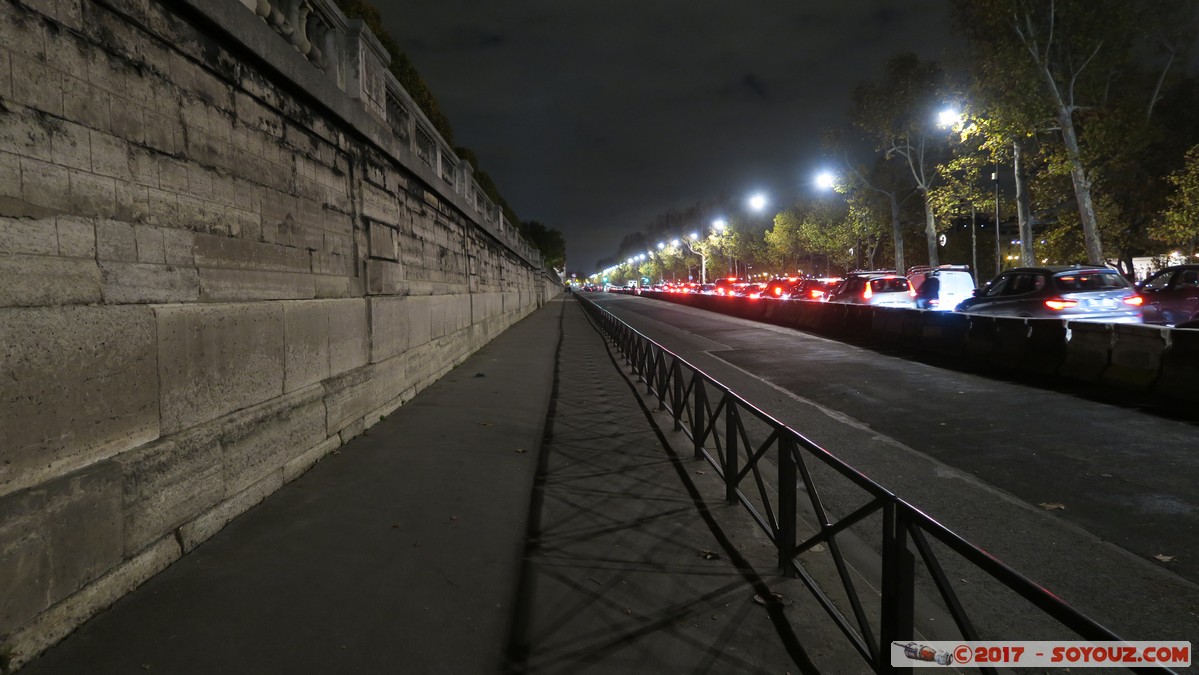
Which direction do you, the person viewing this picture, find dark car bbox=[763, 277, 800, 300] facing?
facing away from the viewer

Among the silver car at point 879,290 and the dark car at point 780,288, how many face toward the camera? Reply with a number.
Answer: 0

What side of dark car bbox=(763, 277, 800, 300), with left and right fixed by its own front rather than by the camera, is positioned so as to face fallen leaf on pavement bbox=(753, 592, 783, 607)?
back

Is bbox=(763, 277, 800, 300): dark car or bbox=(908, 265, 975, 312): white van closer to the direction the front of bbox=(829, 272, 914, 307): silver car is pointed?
the dark car

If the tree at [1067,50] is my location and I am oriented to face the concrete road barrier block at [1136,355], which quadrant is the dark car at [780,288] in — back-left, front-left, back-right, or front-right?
back-right

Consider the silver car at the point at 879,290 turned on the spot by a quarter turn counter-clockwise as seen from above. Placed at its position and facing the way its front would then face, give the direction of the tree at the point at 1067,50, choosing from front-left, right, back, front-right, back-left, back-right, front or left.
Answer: back

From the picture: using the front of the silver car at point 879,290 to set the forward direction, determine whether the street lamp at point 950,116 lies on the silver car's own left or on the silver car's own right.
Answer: on the silver car's own right

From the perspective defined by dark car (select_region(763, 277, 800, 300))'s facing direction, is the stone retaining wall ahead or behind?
behind

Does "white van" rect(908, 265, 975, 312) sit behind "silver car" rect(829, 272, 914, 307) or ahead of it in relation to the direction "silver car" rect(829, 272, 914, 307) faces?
behind

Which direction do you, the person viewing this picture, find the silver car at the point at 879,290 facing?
facing away from the viewer and to the left of the viewer

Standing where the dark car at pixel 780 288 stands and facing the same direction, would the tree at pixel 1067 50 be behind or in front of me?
behind

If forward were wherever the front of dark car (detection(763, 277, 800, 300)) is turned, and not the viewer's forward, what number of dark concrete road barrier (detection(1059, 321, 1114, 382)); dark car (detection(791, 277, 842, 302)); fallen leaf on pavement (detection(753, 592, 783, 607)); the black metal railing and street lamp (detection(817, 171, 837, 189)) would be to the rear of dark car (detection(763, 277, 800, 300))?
4
